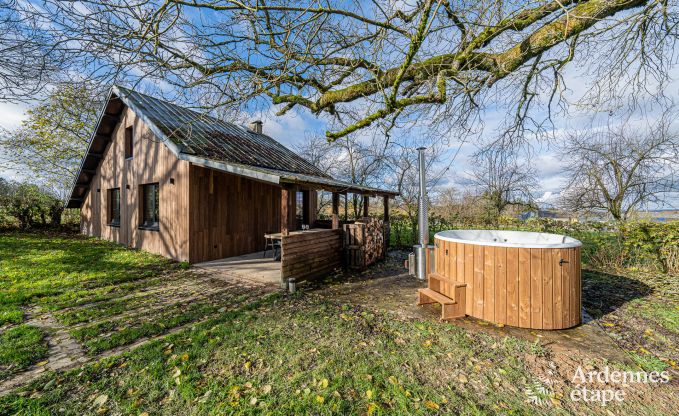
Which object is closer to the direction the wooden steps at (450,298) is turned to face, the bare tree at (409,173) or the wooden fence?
the wooden fence

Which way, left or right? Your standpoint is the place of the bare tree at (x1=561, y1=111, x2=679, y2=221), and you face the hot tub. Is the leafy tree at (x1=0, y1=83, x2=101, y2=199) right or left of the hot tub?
right

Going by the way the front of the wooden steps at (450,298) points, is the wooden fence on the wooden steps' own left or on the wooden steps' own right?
on the wooden steps' own right

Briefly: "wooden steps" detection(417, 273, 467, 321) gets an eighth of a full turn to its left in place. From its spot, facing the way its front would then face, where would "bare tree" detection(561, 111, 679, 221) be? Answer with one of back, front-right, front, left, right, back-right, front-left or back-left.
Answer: back-left

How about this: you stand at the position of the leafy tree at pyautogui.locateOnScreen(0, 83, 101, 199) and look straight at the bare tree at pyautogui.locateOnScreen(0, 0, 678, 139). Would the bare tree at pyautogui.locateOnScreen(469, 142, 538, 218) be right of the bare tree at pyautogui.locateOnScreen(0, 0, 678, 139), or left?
left

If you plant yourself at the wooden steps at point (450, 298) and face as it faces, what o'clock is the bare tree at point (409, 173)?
The bare tree is roughly at 4 o'clock from the wooden steps.

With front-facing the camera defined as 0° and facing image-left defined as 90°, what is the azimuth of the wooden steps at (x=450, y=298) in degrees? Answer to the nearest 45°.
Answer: approximately 45°
